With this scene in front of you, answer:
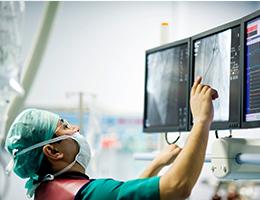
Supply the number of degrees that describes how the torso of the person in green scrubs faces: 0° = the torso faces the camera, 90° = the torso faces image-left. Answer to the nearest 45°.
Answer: approximately 270°

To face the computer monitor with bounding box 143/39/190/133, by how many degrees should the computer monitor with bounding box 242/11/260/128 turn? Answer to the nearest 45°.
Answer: approximately 90° to its right

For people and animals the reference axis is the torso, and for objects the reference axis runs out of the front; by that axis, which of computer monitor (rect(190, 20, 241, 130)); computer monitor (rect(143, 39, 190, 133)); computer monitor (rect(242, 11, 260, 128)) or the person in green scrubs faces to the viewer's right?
the person in green scrubs

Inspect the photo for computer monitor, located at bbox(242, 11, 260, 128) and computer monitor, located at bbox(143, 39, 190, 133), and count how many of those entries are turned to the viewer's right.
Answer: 0

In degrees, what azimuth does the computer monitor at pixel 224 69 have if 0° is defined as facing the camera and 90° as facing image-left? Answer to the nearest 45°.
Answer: approximately 45°
